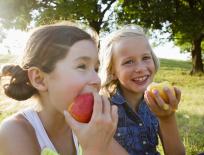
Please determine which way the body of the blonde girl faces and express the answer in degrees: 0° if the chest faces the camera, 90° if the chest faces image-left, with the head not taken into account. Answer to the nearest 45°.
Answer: approximately 315°

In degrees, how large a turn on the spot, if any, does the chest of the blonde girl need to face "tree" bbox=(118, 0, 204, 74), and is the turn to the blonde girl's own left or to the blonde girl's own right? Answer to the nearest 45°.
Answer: approximately 135° to the blonde girl's own left
